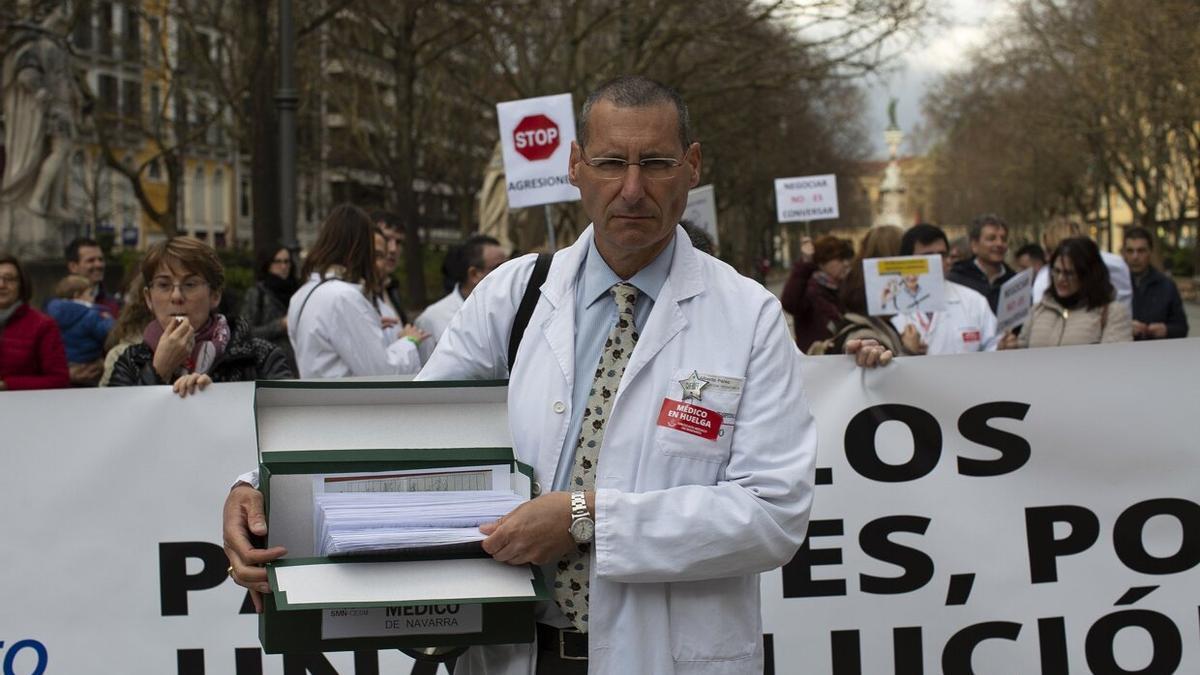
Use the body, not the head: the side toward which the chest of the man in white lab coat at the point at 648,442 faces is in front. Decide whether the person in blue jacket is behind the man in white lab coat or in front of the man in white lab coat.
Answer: behind

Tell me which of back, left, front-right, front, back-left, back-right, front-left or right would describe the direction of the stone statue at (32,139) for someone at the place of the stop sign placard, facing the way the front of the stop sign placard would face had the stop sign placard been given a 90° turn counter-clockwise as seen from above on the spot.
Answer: back-left

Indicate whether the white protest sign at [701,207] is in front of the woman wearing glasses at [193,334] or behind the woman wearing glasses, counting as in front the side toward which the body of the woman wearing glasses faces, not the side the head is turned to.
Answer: behind

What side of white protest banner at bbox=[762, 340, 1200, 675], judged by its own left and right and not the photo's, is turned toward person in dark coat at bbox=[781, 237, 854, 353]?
back

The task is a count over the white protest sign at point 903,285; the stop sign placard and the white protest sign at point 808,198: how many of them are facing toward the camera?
3

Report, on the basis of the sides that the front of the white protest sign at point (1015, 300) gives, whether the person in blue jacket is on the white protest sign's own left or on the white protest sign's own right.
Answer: on the white protest sign's own right

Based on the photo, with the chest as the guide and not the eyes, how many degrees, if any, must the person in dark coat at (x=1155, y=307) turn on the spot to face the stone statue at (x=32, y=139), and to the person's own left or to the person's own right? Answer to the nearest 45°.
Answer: approximately 45° to the person's own right

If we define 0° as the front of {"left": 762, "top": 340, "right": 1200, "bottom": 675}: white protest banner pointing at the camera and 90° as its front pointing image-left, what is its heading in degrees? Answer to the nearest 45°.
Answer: approximately 0°

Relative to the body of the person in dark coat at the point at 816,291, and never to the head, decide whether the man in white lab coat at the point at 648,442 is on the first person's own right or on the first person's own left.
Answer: on the first person's own right

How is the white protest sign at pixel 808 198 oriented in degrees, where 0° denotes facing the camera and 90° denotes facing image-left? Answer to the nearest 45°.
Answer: approximately 0°
